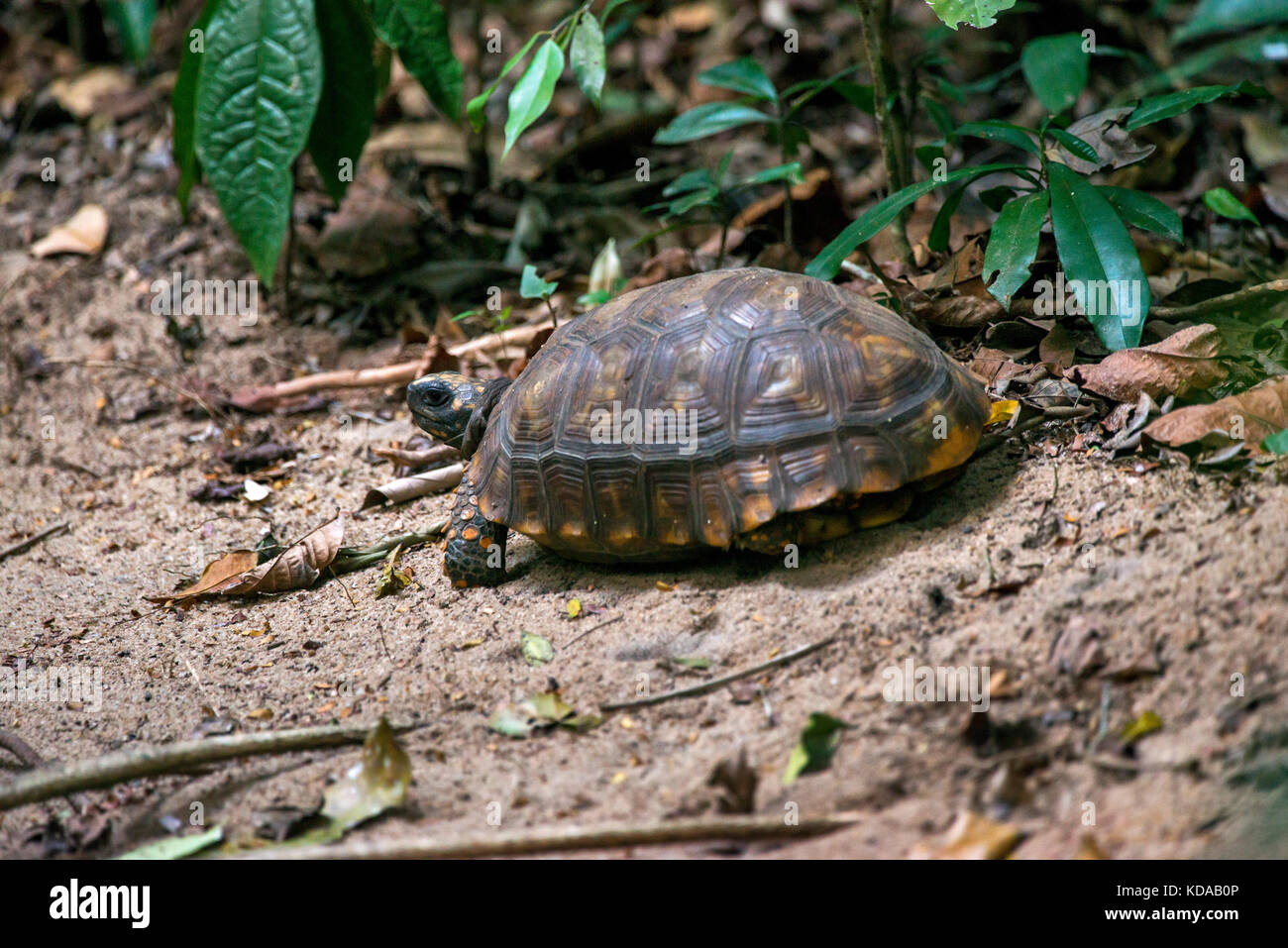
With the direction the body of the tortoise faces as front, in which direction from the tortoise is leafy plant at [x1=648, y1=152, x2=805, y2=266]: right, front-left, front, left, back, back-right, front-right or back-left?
right

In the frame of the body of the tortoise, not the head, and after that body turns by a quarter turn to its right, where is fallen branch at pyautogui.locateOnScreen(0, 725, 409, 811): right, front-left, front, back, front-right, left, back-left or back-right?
back-left

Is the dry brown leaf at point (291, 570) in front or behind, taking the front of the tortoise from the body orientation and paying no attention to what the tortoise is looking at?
in front

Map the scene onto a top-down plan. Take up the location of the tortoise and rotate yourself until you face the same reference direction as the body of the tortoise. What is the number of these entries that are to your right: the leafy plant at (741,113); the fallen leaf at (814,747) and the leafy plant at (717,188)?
2

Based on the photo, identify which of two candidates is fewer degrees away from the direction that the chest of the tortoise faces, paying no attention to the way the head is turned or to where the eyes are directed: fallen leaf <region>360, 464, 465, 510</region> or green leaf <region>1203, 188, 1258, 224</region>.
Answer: the fallen leaf

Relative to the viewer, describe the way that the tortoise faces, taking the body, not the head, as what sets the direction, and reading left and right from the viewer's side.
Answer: facing to the left of the viewer

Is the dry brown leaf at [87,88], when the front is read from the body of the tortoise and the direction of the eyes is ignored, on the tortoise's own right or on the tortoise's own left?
on the tortoise's own right

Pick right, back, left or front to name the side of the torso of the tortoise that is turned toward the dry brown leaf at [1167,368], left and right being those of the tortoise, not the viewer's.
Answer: back

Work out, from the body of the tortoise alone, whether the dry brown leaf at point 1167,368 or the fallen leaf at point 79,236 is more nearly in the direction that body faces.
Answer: the fallen leaf

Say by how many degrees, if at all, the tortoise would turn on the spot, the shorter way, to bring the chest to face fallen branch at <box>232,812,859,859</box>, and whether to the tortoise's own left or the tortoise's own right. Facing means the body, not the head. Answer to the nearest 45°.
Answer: approximately 90° to the tortoise's own left

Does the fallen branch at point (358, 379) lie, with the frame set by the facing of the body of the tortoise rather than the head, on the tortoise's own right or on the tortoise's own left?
on the tortoise's own right

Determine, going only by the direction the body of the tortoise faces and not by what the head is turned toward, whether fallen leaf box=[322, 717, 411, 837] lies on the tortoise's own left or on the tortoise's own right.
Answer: on the tortoise's own left

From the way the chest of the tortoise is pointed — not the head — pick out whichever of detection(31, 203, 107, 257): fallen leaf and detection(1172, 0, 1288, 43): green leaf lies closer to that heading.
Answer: the fallen leaf

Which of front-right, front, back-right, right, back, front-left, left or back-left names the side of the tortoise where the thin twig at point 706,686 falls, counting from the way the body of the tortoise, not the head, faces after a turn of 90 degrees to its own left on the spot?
front

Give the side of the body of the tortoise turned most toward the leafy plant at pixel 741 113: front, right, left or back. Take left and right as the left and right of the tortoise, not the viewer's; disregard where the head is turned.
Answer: right

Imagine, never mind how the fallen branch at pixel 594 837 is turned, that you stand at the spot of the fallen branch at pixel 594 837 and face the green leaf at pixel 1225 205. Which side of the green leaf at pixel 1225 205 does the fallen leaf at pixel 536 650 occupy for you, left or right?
left
